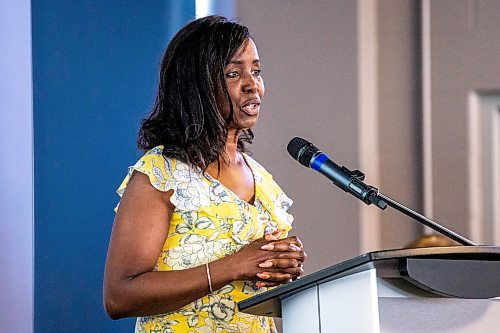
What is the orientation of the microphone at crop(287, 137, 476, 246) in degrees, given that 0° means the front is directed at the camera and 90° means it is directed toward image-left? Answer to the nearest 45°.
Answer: approximately 90°

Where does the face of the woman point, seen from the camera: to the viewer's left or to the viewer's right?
to the viewer's right

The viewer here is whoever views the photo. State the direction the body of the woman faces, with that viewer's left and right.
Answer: facing the viewer and to the right of the viewer

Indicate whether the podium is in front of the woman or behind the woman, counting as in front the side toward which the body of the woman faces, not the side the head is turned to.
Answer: in front
